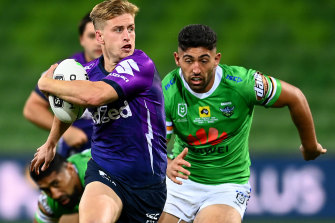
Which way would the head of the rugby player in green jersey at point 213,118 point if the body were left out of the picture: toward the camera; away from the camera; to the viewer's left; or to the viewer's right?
toward the camera

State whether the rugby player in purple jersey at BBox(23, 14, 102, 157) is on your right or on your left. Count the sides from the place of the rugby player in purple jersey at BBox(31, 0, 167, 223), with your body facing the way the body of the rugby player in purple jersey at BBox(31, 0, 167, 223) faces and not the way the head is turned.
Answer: on your right

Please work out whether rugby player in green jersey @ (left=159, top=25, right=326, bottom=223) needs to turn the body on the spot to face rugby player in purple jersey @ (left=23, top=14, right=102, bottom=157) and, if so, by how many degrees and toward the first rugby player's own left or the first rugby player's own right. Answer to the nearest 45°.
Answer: approximately 135° to the first rugby player's own right

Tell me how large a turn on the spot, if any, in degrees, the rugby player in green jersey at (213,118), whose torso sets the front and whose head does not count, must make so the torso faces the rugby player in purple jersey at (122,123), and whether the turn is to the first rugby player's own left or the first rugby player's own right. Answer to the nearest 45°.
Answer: approximately 45° to the first rugby player's own right

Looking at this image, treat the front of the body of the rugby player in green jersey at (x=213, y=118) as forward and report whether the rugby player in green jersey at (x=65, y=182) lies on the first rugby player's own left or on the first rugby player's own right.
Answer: on the first rugby player's own right

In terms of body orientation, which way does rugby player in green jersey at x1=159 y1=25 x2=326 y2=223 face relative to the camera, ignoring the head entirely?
toward the camera

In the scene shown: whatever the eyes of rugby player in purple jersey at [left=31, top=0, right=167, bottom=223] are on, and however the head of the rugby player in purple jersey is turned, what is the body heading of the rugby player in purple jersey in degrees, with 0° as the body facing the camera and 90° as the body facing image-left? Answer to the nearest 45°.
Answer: approximately 45°
